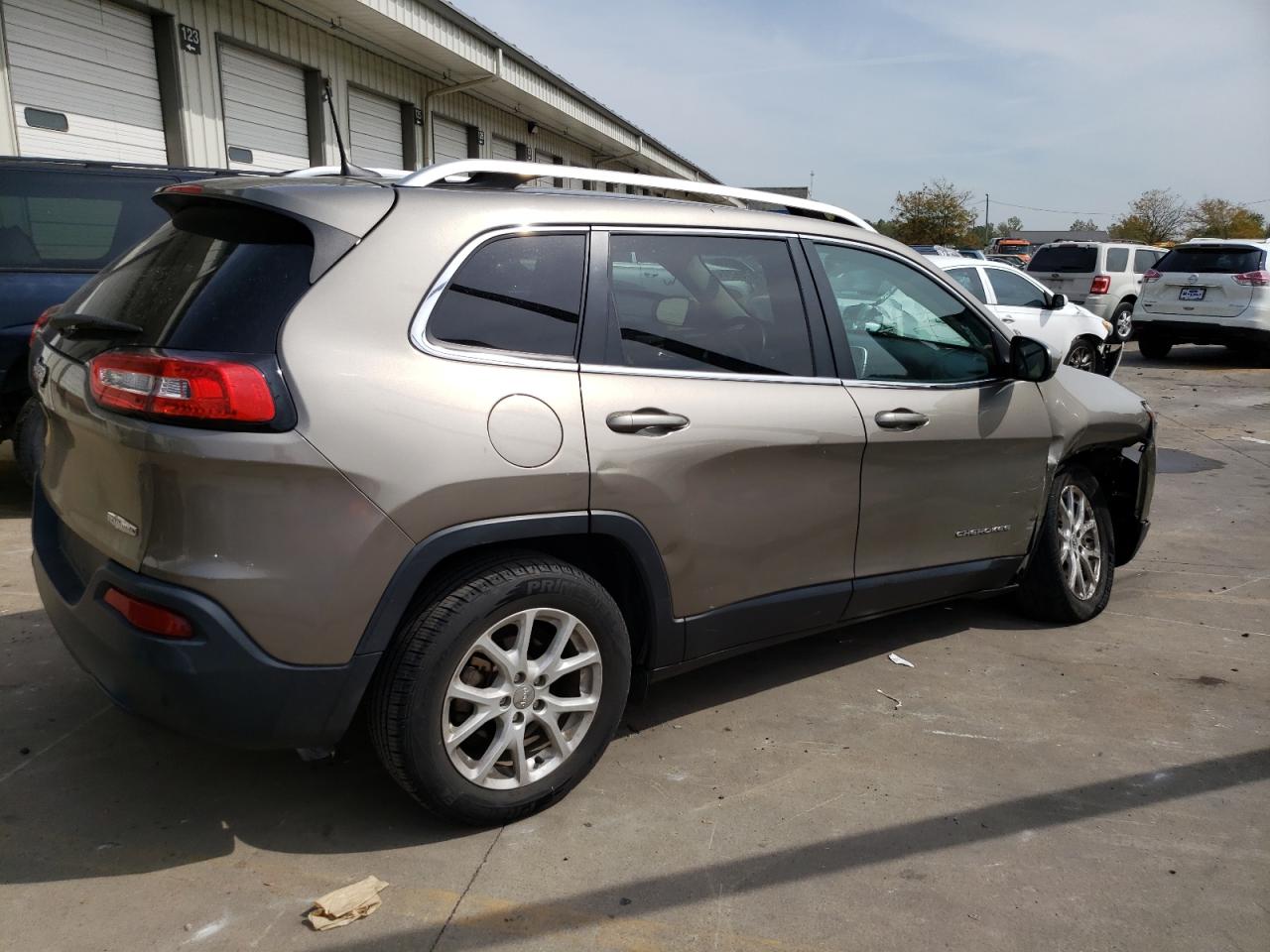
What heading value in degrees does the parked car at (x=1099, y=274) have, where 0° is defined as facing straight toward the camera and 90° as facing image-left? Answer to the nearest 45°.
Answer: approximately 225°

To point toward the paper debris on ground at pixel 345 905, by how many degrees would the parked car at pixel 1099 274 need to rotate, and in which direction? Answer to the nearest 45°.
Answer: approximately 135° to its right

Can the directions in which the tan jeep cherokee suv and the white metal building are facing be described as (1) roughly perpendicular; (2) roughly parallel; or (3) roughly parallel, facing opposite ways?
roughly perpendicular

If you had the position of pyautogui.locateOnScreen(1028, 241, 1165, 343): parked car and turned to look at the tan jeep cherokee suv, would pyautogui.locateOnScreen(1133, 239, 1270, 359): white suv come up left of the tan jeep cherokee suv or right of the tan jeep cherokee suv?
left

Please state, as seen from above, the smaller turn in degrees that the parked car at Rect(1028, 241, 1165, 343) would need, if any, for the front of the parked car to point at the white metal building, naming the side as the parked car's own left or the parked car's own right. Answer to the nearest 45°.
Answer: approximately 180°

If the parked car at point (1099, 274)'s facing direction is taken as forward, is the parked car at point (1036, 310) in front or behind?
behind

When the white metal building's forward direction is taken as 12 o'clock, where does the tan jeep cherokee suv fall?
The tan jeep cherokee suv is roughly at 1 o'clock from the white metal building.

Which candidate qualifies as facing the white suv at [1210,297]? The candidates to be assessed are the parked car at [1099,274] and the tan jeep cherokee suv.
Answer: the tan jeep cherokee suv

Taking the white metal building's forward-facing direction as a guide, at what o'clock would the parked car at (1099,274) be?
The parked car is roughly at 10 o'clock from the white metal building.

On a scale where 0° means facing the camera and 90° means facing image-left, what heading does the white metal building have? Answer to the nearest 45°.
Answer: approximately 315°

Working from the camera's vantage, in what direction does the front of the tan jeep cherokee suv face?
facing away from the viewer and to the right of the viewer

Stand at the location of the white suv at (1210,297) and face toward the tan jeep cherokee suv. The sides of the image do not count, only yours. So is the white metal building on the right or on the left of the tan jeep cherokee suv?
right
